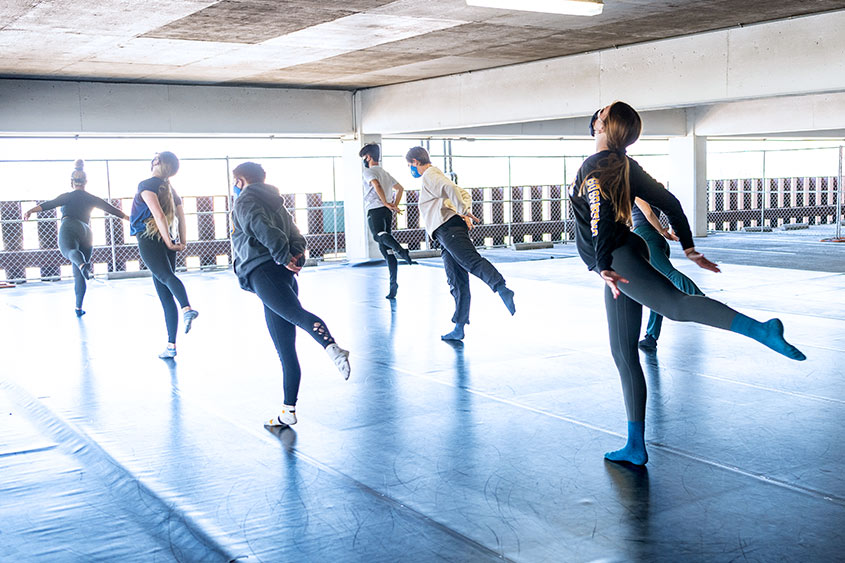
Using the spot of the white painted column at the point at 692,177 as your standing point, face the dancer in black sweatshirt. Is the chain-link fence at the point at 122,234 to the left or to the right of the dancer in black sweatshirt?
right

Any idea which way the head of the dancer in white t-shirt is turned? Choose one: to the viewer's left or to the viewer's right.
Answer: to the viewer's left

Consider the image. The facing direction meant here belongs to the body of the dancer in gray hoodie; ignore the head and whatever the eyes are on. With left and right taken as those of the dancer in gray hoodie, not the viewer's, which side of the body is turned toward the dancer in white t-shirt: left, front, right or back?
right
